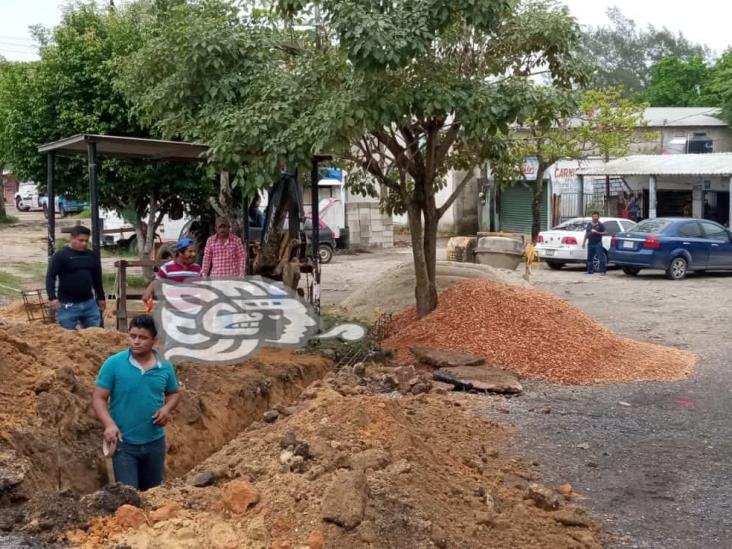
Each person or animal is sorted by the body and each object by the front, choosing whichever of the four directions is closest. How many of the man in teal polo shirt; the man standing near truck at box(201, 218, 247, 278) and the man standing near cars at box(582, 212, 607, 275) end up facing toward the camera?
3

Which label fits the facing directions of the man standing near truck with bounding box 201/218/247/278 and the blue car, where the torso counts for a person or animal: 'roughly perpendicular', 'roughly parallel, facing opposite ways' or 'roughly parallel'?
roughly perpendicular

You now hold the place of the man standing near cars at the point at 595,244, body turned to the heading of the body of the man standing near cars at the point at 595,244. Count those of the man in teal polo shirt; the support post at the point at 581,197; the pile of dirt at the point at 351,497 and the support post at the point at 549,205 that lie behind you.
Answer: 2

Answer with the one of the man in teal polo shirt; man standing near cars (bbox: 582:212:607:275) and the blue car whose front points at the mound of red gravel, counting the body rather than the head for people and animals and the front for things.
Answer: the man standing near cars

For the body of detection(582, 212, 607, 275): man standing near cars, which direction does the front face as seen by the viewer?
toward the camera

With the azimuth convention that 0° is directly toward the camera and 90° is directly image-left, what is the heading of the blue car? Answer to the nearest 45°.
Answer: approximately 225°

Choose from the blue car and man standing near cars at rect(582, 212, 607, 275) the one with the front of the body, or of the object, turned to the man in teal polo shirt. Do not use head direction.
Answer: the man standing near cars

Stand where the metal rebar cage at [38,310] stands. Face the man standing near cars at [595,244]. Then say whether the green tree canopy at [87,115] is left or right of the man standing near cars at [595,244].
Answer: left

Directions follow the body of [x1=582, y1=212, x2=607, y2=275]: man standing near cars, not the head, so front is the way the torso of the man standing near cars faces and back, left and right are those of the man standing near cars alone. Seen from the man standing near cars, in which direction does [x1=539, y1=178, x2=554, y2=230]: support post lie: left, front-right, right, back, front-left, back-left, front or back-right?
back

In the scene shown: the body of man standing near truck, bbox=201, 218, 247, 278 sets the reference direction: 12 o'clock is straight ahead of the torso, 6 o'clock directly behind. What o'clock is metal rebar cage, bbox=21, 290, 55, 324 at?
The metal rebar cage is roughly at 2 o'clock from the man standing near truck.

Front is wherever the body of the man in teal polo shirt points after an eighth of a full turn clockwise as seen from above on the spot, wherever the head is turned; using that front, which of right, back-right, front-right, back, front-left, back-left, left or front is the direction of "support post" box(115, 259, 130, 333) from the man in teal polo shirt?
back-right

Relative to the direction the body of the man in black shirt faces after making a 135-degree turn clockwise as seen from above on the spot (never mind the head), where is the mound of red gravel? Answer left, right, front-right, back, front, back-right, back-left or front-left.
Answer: back

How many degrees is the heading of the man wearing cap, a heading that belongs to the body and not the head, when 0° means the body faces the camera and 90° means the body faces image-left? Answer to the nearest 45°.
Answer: approximately 315°

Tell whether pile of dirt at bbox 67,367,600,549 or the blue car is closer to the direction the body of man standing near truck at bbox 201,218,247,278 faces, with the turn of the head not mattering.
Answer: the pile of dirt

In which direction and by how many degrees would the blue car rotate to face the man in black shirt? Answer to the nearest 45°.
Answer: approximately 135° to its right
